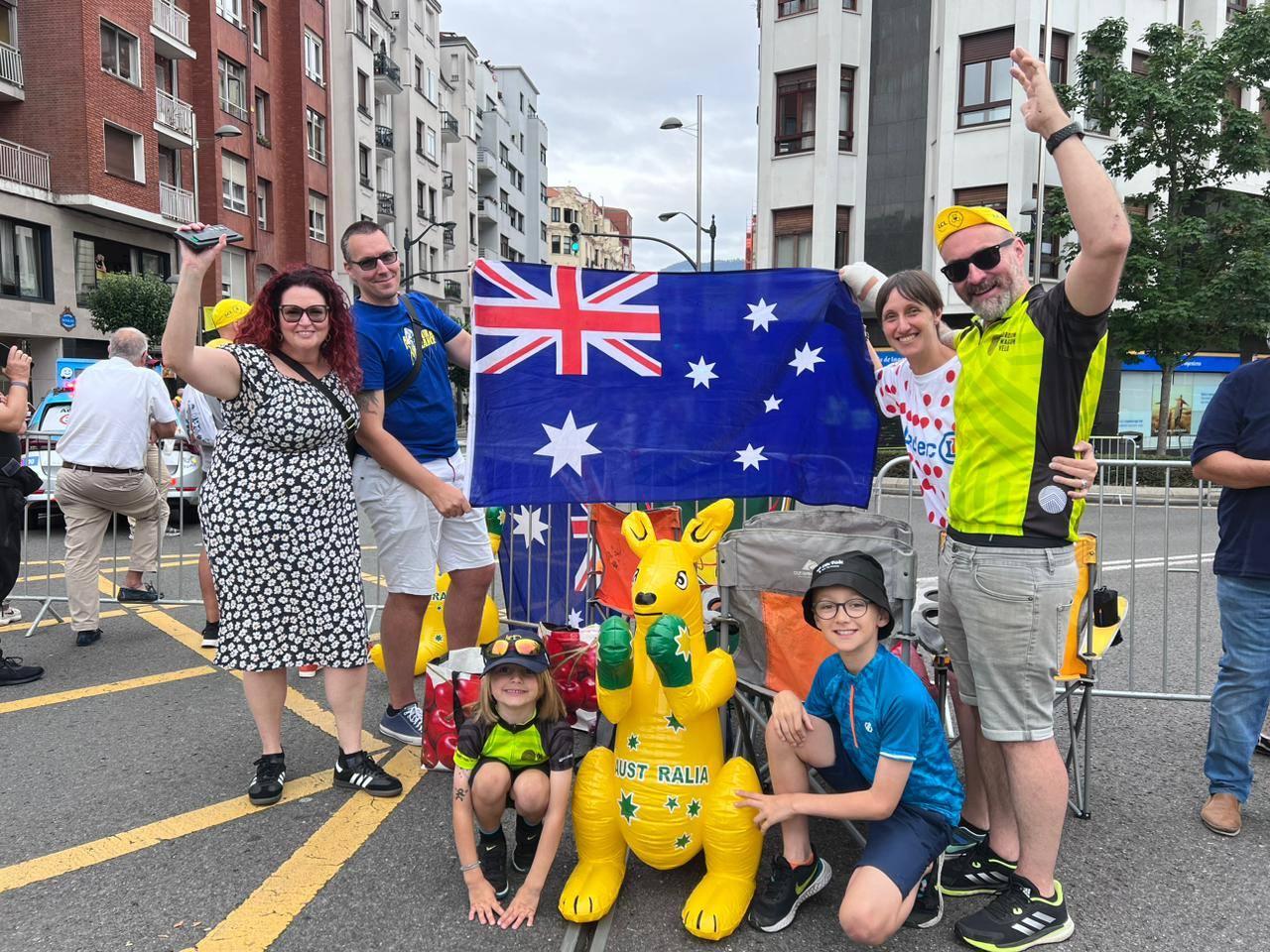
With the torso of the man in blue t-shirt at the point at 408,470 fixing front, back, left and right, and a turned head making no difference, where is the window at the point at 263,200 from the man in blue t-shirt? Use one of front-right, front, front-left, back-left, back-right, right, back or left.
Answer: back-left

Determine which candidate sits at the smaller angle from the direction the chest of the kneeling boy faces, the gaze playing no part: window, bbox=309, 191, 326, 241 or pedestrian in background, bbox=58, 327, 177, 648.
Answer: the pedestrian in background

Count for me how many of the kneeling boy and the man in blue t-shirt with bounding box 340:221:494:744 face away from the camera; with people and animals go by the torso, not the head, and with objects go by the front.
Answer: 0

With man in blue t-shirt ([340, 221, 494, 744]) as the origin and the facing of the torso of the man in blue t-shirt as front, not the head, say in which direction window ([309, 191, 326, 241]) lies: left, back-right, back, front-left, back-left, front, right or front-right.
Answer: back-left

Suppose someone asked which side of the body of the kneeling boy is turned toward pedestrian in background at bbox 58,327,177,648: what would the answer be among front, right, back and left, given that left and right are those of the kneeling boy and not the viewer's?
right

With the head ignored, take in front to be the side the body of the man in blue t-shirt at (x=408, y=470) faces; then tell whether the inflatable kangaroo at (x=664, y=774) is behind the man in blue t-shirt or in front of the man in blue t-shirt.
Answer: in front

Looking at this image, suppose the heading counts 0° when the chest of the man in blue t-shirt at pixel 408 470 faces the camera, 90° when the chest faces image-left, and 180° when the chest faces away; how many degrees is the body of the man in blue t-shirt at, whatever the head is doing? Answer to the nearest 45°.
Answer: approximately 315°

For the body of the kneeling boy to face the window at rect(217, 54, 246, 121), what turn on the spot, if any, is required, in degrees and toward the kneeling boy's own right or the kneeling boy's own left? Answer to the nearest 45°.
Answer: approximately 90° to the kneeling boy's own right

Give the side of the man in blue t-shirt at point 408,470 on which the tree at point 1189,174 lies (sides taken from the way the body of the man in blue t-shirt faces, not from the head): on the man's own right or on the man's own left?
on the man's own left

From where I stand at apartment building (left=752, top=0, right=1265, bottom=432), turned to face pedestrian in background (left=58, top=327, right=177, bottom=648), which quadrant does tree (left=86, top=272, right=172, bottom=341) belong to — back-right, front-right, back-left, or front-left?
front-right

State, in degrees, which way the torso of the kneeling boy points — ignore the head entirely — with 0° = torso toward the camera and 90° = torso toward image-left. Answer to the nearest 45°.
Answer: approximately 45°

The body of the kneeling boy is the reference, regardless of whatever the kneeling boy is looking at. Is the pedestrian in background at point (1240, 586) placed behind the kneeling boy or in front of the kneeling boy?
behind
